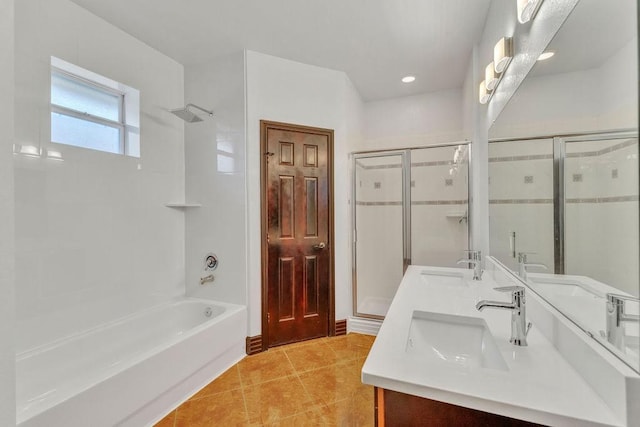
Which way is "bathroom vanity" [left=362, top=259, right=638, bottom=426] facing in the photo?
to the viewer's left

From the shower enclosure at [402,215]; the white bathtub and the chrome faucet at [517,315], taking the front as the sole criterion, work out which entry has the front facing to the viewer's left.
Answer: the chrome faucet

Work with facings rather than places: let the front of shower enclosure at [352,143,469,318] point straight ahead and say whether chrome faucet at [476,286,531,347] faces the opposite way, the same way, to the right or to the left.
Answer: to the right

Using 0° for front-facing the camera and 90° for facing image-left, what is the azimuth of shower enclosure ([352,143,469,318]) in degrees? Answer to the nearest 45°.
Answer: approximately 0°

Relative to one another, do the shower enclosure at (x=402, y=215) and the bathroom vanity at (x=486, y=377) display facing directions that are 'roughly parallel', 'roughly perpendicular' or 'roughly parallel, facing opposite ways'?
roughly perpendicular

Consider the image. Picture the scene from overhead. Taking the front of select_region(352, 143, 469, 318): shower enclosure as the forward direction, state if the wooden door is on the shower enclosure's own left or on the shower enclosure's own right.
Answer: on the shower enclosure's own right

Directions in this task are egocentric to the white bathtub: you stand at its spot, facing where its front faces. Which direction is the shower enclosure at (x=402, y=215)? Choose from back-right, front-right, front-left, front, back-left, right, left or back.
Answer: front-left

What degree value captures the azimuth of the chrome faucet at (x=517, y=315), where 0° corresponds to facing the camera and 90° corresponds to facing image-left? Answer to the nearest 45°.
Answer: approximately 90°

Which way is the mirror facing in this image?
to the viewer's left

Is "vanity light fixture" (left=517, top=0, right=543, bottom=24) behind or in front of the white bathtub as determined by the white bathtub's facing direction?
in front

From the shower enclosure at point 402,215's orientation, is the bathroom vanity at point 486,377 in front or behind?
in front
